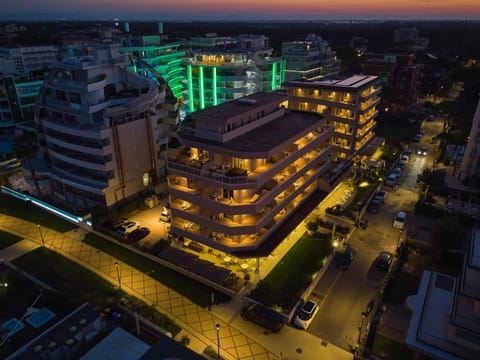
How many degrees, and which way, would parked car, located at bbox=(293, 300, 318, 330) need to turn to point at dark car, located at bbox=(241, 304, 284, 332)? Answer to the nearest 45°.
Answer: approximately 45° to its right

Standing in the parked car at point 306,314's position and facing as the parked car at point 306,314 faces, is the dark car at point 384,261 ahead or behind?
behind

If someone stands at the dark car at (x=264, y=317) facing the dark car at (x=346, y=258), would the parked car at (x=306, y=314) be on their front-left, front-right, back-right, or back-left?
front-right

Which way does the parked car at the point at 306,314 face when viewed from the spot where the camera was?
facing the viewer and to the left of the viewer

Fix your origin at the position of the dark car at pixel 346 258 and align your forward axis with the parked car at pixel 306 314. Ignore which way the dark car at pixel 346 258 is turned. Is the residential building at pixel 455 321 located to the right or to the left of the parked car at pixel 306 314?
left

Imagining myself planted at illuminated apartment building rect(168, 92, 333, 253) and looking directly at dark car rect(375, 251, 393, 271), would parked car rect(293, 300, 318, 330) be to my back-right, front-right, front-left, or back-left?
front-right

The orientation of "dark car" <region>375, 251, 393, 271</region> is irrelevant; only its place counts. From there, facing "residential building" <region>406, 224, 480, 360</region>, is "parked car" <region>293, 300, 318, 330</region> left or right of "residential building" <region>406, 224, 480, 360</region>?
right
